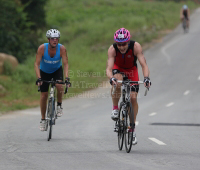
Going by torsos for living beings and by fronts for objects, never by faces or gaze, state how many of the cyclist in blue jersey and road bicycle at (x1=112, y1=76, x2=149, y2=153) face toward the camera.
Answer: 2

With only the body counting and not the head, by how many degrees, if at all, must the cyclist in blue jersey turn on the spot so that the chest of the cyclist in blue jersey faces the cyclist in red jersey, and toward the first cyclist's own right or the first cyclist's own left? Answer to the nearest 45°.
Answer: approximately 45° to the first cyclist's own left

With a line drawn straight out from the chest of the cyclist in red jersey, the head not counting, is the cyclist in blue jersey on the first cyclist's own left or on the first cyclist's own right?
on the first cyclist's own right

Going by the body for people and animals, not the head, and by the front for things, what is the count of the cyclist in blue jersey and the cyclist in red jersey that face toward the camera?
2

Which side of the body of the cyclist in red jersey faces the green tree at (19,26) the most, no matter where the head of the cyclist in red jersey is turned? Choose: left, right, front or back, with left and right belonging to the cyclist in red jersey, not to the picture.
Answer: back

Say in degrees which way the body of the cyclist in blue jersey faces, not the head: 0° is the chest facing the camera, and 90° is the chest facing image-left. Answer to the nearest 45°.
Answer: approximately 0°

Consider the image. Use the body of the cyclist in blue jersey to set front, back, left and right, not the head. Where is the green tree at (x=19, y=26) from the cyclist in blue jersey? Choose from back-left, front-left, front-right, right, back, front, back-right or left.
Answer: back

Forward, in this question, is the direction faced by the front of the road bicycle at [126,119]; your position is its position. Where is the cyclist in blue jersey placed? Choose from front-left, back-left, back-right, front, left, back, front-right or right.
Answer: back-right
